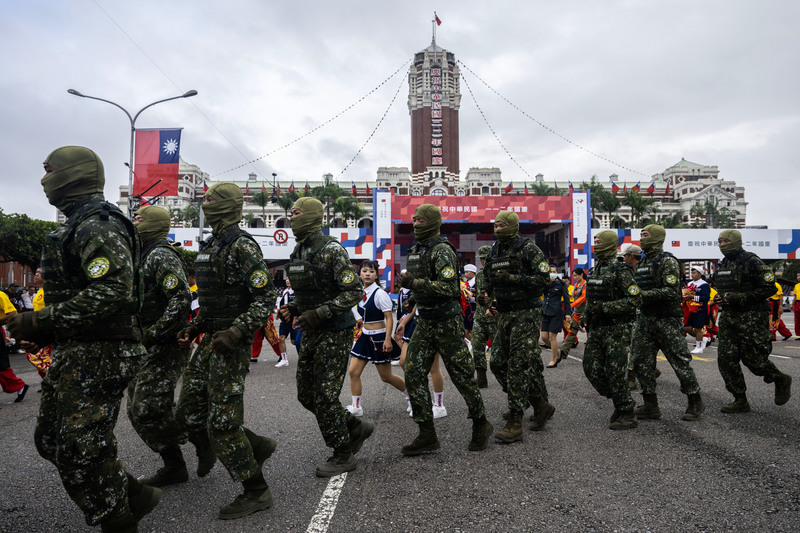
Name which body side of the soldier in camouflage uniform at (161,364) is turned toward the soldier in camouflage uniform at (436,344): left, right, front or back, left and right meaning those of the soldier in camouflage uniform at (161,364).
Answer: back

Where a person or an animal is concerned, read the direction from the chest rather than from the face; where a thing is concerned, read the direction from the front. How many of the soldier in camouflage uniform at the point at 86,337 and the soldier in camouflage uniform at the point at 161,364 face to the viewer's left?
2

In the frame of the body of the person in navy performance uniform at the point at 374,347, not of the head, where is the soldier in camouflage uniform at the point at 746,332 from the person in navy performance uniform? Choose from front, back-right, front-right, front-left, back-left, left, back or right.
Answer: back-left

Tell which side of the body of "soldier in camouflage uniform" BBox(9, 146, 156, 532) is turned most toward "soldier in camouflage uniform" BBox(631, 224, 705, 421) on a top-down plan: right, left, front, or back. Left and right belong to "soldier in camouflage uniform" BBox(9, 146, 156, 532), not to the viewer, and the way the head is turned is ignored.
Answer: back

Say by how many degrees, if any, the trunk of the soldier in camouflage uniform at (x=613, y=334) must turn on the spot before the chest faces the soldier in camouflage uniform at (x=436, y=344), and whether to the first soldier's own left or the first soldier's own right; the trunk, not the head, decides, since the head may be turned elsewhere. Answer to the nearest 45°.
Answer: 0° — they already face them

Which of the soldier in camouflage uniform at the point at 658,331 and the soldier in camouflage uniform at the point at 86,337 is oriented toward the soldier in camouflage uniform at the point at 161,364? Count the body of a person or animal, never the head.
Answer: the soldier in camouflage uniform at the point at 658,331

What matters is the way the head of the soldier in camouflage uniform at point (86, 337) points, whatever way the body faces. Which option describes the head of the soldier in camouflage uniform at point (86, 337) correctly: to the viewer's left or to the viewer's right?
to the viewer's left

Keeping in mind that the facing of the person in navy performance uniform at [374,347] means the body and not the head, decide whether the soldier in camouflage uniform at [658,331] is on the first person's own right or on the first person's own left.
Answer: on the first person's own left

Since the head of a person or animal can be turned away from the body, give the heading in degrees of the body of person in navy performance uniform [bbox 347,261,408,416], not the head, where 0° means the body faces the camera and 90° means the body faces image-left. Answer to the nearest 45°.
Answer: approximately 45°

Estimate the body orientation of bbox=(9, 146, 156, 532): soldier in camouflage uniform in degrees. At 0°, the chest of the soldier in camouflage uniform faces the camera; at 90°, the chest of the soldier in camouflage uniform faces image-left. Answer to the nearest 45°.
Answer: approximately 90°

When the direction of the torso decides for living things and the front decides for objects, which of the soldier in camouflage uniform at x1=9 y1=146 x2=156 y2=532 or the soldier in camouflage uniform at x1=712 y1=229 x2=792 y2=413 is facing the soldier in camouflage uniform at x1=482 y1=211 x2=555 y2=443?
the soldier in camouflage uniform at x1=712 y1=229 x2=792 y2=413

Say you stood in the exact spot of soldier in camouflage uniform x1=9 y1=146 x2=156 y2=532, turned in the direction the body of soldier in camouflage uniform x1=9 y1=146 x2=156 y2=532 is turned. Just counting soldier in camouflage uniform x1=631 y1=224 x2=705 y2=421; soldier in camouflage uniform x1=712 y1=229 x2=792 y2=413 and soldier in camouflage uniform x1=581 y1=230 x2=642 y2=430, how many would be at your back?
3

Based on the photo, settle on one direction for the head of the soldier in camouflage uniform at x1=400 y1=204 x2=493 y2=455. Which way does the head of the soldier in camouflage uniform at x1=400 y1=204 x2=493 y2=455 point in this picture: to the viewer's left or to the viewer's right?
to the viewer's left
